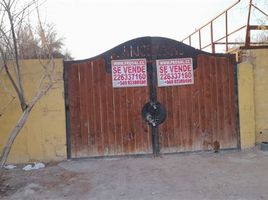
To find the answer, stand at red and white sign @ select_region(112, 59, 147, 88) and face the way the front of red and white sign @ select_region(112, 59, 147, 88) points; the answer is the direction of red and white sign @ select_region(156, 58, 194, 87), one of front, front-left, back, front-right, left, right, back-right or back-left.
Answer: left

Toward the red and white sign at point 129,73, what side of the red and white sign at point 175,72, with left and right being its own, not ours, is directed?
right

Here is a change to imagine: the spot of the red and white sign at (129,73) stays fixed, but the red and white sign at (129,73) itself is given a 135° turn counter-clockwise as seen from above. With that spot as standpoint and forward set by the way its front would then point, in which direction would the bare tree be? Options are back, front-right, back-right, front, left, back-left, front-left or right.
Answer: back

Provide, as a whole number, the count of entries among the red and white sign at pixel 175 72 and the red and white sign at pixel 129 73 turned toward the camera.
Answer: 2

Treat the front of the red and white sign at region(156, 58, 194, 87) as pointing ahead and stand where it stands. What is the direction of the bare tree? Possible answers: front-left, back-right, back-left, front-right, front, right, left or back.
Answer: front-right

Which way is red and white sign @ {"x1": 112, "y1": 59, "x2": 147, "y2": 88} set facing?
toward the camera

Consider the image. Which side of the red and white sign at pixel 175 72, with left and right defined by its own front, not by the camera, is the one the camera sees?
front
